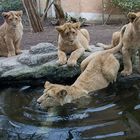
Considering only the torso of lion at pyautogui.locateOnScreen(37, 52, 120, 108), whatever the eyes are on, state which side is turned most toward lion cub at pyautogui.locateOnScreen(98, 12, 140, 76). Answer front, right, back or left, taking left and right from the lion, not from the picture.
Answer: back

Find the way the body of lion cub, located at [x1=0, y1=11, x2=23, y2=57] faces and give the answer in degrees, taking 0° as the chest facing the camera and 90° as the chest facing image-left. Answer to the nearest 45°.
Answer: approximately 315°

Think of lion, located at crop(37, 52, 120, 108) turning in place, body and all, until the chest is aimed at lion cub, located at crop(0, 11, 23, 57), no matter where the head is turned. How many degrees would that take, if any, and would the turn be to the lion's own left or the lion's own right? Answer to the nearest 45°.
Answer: approximately 90° to the lion's own right

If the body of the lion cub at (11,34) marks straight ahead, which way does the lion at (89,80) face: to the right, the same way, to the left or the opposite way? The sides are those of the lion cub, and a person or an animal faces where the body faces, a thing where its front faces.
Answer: to the right

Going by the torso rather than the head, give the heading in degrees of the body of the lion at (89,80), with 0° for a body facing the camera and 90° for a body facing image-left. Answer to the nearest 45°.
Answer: approximately 45°
